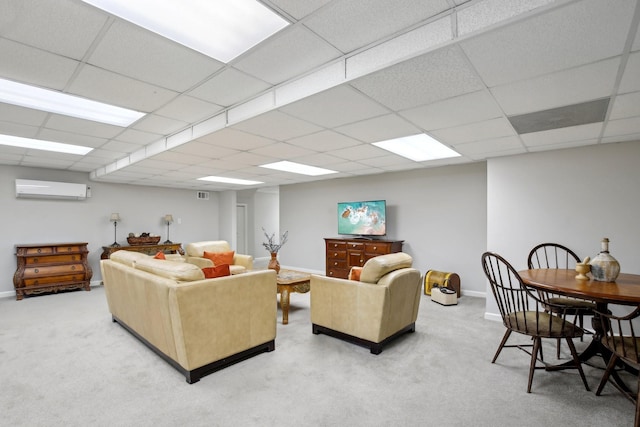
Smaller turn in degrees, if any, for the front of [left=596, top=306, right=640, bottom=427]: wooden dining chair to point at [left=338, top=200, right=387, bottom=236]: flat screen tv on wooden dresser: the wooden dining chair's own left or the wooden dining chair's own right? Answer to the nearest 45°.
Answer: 0° — it already faces it

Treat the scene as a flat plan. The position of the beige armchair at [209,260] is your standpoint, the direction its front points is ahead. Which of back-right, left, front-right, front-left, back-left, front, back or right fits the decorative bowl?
back

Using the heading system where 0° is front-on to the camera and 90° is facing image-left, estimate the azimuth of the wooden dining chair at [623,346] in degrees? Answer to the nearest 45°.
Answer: approximately 135°

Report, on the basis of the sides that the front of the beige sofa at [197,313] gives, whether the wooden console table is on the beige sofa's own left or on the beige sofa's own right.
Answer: on the beige sofa's own left

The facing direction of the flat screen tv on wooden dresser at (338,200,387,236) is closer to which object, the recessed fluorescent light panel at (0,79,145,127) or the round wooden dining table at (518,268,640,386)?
the recessed fluorescent light panel

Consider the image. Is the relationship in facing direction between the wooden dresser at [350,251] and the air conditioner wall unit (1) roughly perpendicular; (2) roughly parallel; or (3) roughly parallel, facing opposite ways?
roughly perpendicular

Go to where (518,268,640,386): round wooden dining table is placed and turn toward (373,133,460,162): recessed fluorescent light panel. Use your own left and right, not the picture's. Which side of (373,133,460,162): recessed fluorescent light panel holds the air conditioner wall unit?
left

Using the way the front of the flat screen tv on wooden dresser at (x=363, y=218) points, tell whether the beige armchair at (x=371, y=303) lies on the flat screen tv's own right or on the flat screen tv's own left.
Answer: on the flat screen tv's own left

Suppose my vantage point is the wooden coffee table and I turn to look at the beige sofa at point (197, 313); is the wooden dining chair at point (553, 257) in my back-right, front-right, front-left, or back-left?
back-left

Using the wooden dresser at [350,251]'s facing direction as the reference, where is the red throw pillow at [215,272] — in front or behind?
in front

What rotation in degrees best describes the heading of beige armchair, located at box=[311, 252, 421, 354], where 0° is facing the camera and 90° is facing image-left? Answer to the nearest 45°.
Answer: approximately 135°

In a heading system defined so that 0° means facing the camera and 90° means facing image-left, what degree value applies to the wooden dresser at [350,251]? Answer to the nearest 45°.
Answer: approximately 45°

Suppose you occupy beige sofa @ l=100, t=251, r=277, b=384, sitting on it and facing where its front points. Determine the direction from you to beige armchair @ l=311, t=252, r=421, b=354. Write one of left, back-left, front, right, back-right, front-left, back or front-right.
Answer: front-right

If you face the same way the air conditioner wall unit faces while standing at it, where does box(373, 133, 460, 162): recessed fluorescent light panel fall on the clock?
The recessed fluorescent light panel is roughly at 11 o'clock from the air conditioner wall unit.

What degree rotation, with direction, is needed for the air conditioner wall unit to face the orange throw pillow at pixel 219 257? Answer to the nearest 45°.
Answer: approximately 45° to its left

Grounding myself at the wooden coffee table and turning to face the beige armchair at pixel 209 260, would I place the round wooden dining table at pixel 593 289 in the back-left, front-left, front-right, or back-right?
back-right
